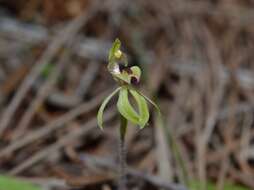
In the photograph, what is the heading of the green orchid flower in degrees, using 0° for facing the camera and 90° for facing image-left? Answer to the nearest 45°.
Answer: approximately 315°
